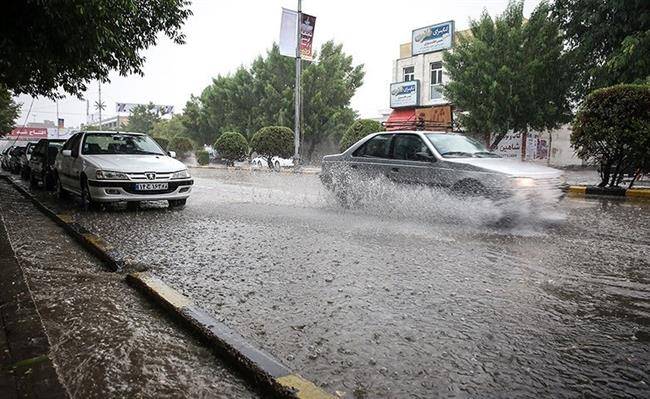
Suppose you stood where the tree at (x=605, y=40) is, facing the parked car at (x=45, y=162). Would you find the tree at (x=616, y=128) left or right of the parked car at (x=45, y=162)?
left

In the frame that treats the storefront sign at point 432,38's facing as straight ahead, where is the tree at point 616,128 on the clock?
The tree is roughly at 10 o'clock from the storefront sign.

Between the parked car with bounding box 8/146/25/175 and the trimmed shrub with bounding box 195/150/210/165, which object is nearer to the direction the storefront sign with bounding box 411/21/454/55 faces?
the parked car

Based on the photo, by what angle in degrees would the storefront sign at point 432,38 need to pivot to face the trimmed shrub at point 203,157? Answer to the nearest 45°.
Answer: approximately 45° to its right

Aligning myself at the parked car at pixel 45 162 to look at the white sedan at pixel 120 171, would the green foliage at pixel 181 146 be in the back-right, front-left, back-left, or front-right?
back-left

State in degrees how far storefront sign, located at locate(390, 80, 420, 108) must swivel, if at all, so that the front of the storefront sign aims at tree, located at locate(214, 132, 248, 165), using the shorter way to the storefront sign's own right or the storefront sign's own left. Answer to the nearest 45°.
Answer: approximately 45° to the storefront sign's own right
